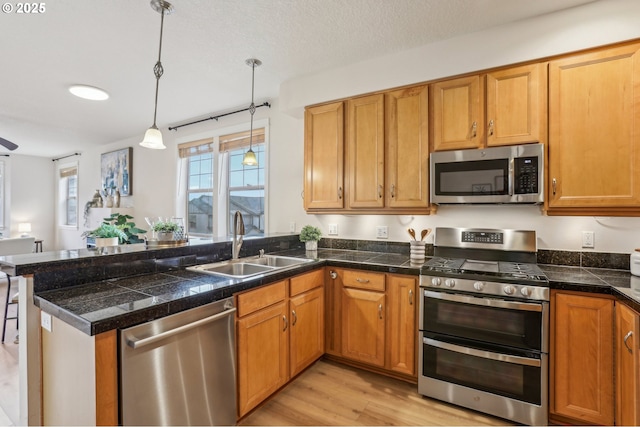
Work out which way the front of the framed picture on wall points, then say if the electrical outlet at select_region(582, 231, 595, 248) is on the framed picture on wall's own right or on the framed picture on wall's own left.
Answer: on the framed picture on wall's own left

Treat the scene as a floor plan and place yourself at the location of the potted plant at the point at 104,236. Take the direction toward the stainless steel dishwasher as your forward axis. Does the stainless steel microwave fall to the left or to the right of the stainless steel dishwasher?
left

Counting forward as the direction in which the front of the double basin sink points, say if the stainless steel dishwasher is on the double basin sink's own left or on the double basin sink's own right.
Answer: on the double basin sink's own right

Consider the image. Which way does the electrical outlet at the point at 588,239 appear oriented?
toward the camera

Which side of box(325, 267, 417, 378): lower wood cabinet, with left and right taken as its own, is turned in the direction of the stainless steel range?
left

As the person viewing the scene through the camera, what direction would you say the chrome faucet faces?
facing the viewer and to the right of the viewer

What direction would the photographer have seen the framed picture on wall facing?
facing the viewer and to the left of the viewer

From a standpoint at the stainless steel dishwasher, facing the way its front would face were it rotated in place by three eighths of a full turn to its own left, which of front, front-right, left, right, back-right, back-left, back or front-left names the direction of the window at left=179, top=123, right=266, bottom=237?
front

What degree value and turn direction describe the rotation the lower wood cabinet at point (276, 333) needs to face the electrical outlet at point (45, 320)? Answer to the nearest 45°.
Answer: approximately 90° to its right

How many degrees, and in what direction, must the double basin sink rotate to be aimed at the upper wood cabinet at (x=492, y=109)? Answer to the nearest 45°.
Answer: approximately 45° to its left
